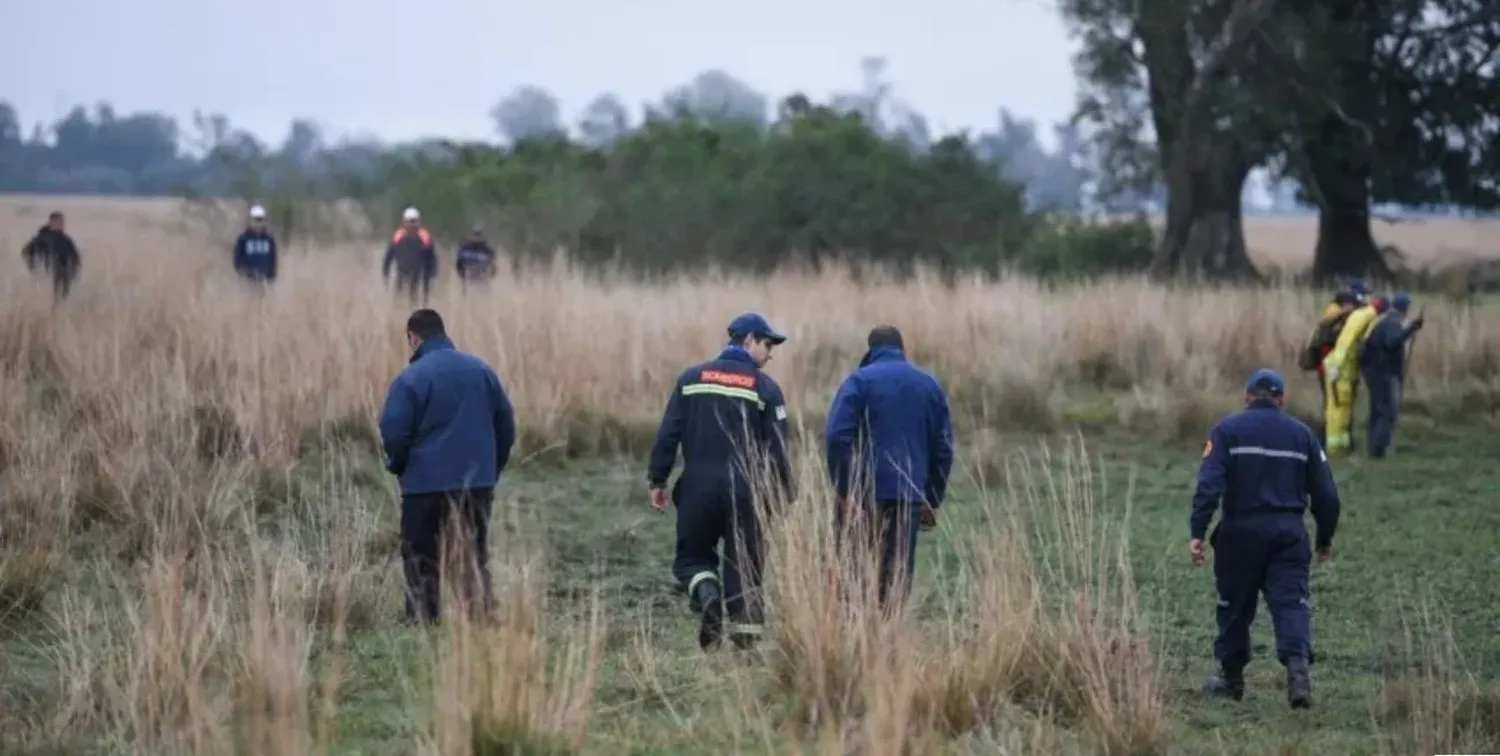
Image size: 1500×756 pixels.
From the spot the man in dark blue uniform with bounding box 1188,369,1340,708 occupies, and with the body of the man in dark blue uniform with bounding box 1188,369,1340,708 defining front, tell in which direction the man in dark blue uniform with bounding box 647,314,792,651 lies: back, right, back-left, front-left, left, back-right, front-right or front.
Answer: left

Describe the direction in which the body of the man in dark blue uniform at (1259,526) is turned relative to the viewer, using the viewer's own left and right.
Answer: facing away from the viewer

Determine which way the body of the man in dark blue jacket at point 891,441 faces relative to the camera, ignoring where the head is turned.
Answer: away from the camera

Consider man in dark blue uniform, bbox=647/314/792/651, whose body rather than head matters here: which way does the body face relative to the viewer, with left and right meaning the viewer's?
facing away from the viewer

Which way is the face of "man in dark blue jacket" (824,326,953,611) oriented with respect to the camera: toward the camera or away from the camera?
away from the camera

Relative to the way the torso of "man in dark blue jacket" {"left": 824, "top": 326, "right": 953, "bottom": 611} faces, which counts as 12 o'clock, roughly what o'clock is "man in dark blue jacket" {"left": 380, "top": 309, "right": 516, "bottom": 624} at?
"man in dark blue jacket" {"left": 380, "top": 309, "right": 516, "bottom": 624} is roughly at 9 o'clock from "man in dark blue jacket" {"left": 824, "top": 326, "right": 953, "bottom": 611}.

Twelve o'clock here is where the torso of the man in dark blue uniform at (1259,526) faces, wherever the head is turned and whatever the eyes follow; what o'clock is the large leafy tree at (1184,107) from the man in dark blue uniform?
The large leafy tree is roughly at 12 o'clock from the man in dark blue uniform.

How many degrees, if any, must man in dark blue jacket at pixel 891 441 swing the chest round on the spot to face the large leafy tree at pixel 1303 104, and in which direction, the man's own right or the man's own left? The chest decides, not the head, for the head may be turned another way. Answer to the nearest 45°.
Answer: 0° — they already face it

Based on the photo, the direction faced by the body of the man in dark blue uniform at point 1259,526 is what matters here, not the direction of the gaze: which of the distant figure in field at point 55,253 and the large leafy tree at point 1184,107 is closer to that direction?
the large leafy tree

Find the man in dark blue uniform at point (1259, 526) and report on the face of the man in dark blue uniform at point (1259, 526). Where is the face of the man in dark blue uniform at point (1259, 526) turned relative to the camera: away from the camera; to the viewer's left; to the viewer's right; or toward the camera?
away from the camera

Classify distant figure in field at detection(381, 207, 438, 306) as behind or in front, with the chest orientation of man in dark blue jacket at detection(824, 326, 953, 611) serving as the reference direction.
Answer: in front
